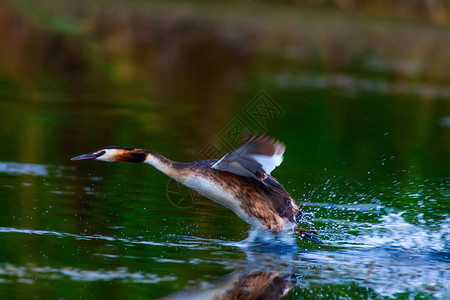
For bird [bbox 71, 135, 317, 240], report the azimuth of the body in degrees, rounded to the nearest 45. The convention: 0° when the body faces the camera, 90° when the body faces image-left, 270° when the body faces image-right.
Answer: approximately 90°
